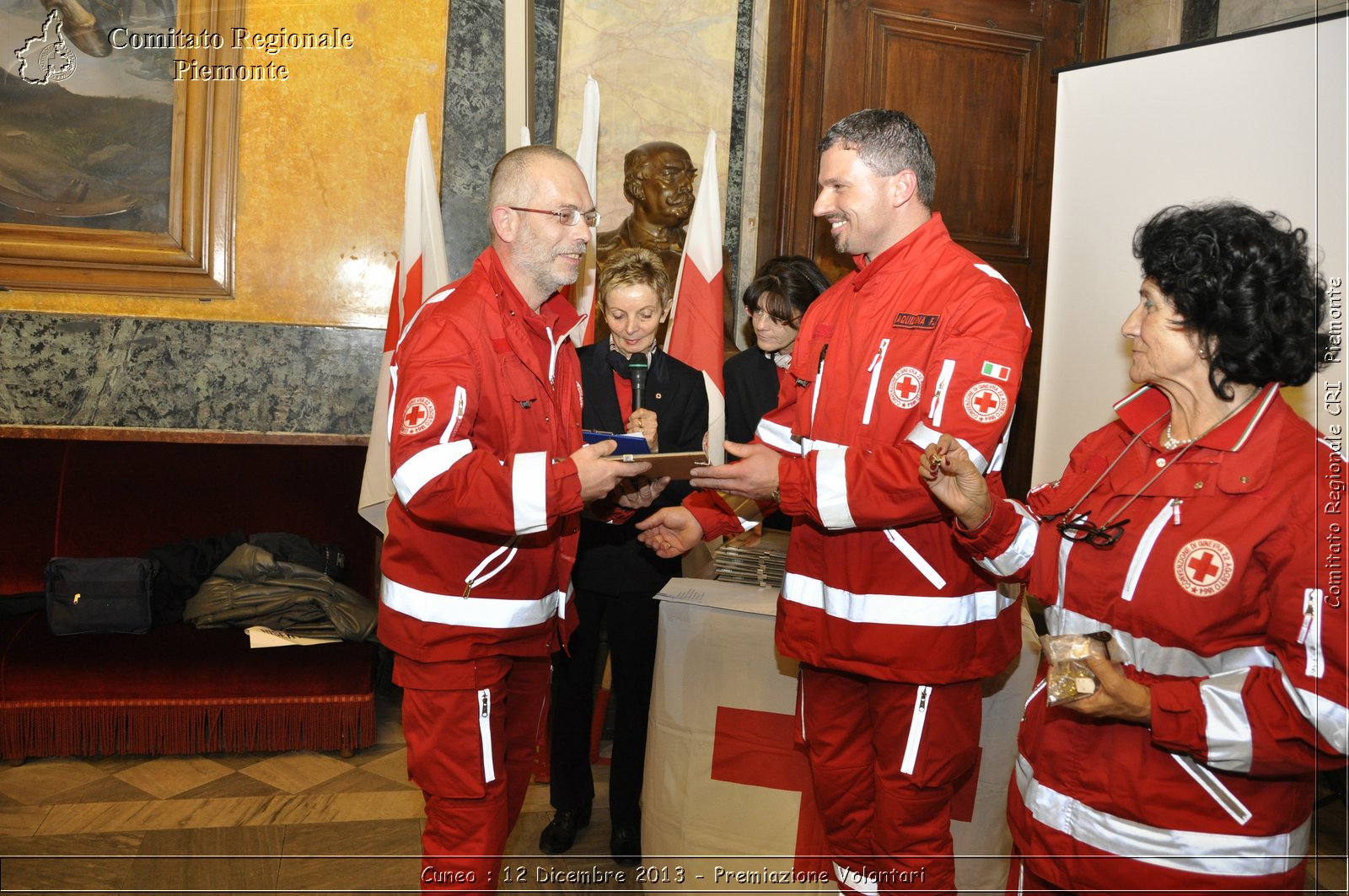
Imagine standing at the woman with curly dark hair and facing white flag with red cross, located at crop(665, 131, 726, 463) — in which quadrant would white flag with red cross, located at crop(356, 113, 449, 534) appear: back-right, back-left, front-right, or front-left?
front-left

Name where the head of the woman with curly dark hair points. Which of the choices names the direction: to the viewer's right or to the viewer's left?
to the viewer's left

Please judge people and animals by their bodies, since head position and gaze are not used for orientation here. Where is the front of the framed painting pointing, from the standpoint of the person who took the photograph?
facing the viewer

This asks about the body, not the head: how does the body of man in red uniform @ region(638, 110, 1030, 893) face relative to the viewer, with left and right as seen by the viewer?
facing the viewer and to the left of the viewer

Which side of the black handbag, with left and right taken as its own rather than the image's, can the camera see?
front

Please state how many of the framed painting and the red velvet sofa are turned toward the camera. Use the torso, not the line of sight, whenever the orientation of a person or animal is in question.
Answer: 2

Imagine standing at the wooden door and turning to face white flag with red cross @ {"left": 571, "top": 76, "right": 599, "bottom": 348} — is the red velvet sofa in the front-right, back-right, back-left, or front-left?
front-right

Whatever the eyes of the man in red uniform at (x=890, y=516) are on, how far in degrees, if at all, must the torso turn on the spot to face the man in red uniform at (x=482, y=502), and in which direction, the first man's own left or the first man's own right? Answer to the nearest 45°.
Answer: approximately 45° to the first man's own right

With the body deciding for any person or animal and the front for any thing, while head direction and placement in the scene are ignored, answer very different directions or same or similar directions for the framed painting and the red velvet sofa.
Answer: same or similar directions

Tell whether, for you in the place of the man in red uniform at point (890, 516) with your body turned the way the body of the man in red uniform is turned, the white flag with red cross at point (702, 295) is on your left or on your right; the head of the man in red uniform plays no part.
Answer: on your right

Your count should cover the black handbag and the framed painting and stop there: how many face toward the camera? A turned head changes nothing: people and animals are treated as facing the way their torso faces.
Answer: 2

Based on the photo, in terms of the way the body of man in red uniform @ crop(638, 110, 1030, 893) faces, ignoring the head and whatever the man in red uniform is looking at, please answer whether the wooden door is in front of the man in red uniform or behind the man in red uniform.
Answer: behind
